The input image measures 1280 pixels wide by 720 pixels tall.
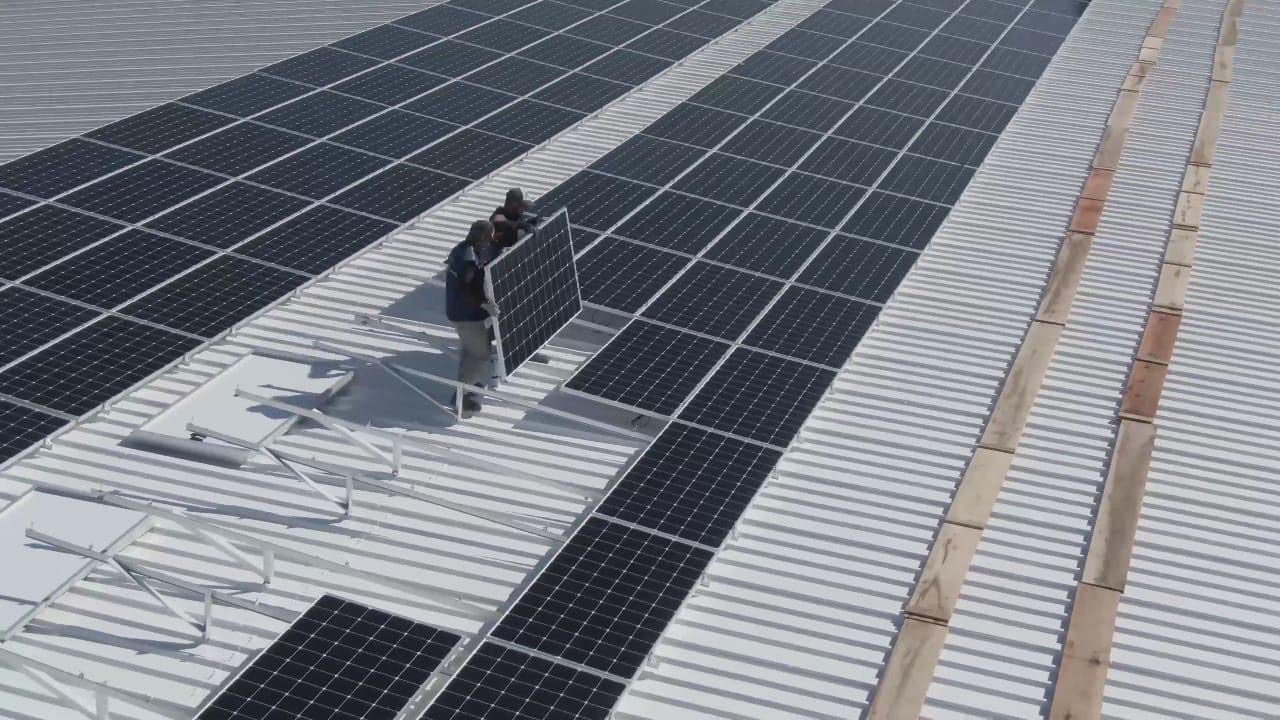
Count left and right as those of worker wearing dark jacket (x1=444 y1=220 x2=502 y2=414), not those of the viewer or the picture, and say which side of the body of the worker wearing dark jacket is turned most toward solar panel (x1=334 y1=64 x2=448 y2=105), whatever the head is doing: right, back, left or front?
left

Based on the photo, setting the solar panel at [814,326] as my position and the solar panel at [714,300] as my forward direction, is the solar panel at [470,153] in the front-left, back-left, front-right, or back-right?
front-right

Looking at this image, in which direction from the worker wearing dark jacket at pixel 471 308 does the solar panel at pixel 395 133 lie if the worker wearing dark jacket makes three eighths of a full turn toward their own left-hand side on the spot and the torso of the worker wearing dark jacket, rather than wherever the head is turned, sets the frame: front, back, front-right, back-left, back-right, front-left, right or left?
front-right

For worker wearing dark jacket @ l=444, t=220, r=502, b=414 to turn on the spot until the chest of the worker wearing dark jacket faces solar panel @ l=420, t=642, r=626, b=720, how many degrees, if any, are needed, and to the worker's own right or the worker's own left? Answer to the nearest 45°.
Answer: approximately 90° to the worker's own right

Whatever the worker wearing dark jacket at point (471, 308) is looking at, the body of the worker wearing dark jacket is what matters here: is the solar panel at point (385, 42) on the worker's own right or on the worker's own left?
on the worker's own left

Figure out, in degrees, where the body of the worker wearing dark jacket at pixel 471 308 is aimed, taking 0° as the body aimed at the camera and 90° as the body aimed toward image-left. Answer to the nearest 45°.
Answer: approximately 270°

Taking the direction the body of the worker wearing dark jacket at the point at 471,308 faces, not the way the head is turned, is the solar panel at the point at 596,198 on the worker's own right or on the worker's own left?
on the worker's own left

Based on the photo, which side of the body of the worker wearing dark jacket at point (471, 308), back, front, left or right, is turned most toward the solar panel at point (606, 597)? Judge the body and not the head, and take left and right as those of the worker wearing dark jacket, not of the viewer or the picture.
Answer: right

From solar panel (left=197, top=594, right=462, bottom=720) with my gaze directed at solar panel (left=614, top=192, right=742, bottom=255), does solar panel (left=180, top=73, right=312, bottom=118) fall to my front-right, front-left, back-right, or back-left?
front-left

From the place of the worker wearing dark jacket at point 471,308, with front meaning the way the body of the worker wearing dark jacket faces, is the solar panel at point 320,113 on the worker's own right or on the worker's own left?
on the worker's own left

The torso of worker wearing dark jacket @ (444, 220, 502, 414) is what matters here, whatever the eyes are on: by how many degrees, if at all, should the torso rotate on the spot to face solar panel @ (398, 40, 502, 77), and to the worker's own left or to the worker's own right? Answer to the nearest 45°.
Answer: approximately 90° to the worker's own left

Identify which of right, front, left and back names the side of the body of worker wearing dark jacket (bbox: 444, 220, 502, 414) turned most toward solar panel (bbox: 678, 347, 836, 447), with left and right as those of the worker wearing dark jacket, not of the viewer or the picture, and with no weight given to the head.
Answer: front

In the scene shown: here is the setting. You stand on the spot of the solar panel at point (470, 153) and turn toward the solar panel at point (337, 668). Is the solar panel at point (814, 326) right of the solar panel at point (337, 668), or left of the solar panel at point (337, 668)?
left

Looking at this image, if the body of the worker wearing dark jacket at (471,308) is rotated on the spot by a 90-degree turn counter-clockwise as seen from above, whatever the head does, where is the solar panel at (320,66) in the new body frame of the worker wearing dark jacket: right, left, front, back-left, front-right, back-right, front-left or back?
front

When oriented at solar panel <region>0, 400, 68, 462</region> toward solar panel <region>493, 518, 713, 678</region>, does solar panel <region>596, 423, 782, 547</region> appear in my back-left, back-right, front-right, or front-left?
front-left

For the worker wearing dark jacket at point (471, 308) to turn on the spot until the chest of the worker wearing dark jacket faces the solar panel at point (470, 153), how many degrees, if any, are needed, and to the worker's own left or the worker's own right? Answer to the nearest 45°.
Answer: approximately 90° to the worker's own left

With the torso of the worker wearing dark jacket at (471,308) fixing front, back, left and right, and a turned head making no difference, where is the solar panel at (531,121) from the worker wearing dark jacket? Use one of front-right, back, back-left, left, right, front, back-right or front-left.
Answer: left
